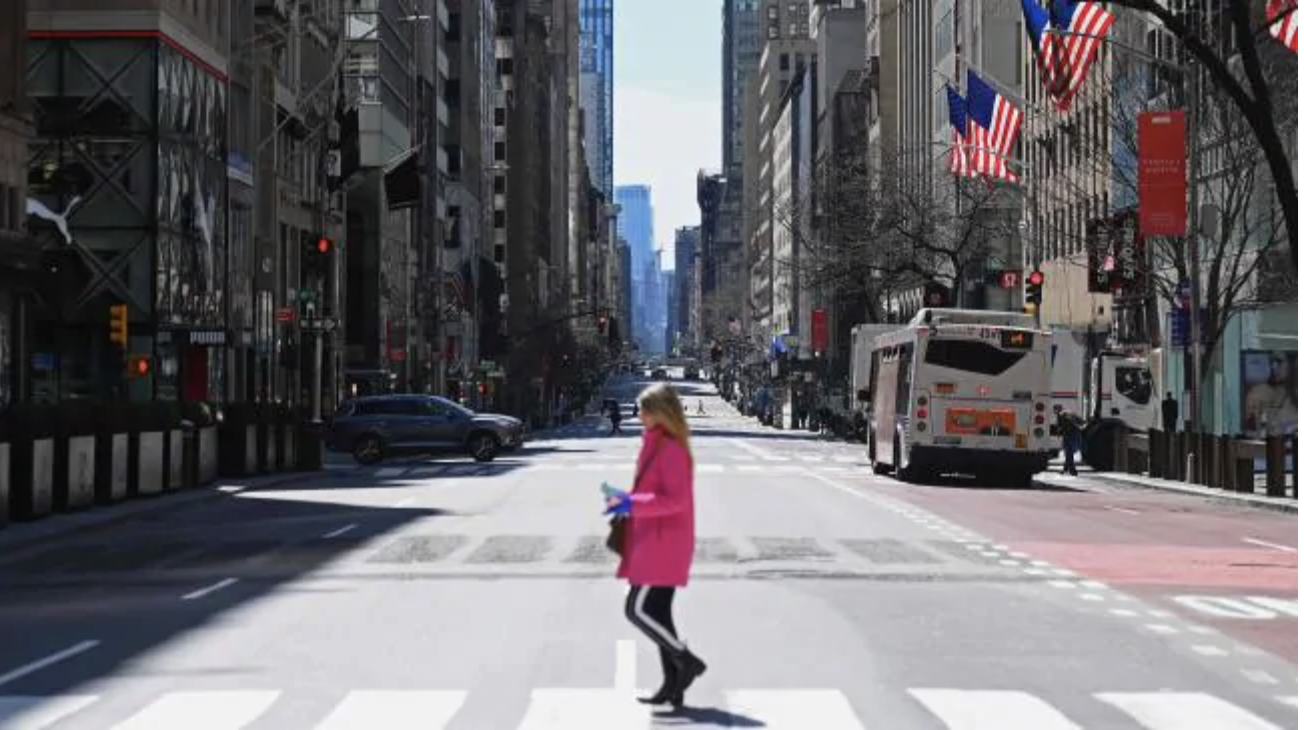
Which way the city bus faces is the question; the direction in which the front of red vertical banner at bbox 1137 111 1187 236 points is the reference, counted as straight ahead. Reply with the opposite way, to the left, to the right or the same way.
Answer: the opposite way

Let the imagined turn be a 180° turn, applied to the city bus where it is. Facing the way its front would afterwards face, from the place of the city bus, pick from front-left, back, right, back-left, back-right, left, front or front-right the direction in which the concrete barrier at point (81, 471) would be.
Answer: front-right

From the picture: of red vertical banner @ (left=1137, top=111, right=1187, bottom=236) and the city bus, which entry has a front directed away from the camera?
the city bus

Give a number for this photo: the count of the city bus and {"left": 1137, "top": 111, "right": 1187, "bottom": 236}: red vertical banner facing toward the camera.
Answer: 1

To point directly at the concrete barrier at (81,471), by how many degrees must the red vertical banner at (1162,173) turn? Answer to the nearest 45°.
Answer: approximately 45° to its right

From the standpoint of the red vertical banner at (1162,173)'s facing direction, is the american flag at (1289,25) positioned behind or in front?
in front

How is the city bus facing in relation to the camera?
away from the camera

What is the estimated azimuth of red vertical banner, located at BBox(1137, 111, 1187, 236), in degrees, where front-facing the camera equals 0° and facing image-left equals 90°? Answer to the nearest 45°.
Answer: approximately 0°
